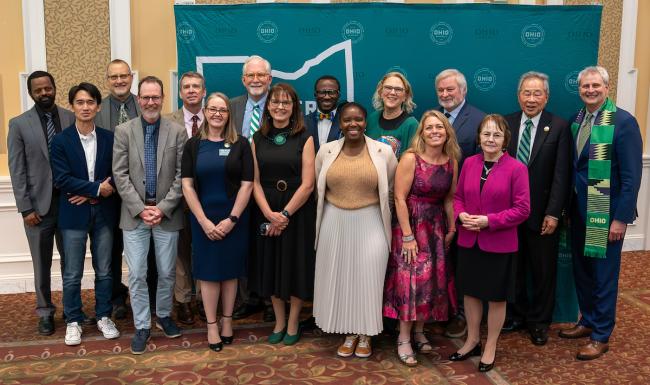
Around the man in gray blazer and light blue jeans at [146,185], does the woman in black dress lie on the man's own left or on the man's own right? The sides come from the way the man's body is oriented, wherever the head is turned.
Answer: on the man's own left

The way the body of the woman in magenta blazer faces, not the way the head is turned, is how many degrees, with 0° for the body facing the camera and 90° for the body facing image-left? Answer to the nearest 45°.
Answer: approximately 45°

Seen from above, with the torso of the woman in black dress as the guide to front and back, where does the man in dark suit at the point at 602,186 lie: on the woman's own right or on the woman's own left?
on the woman's own left

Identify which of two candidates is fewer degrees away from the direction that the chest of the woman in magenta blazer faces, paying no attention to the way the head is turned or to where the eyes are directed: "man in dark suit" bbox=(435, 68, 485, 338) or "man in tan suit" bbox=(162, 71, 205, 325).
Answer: the man in tan suit

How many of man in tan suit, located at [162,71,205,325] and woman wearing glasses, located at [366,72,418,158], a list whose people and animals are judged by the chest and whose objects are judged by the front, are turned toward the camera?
2

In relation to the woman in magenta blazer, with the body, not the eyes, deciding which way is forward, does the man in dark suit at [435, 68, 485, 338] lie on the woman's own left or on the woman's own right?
on the woman's own right

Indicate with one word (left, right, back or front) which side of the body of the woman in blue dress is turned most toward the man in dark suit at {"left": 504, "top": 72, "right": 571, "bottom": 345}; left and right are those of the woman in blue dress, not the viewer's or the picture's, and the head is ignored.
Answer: left
